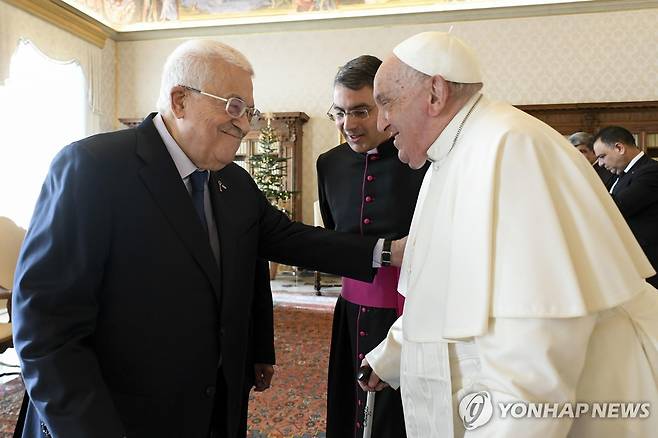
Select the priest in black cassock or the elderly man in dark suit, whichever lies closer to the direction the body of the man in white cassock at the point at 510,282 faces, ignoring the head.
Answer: the elderly man in dark suit

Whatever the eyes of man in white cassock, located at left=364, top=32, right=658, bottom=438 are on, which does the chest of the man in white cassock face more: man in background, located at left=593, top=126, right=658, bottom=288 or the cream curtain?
the cream curtain

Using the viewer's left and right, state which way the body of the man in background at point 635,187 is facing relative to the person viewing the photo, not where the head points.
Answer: facing to the left of the viewer

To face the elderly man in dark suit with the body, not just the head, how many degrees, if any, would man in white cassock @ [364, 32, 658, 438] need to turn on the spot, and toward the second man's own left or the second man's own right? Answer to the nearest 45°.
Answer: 0° — they already face them

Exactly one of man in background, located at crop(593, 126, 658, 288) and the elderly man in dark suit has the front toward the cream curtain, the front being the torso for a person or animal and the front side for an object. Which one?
the man in background

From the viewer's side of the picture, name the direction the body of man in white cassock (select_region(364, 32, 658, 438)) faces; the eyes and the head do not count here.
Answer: to the viewer's left

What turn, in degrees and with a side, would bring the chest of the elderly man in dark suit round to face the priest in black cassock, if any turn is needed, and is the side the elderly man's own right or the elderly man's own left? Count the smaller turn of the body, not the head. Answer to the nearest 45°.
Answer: approximately 90° to the elderly man's own left

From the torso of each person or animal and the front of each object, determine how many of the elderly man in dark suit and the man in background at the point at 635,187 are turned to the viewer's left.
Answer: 1

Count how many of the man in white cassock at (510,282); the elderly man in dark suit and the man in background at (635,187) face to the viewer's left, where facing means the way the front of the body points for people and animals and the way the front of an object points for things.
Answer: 2

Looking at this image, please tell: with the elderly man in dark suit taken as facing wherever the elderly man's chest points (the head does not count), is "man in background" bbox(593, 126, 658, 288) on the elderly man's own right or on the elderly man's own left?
on the elderly man's own left

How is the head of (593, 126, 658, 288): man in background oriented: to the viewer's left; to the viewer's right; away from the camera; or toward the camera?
to the viewer's left
